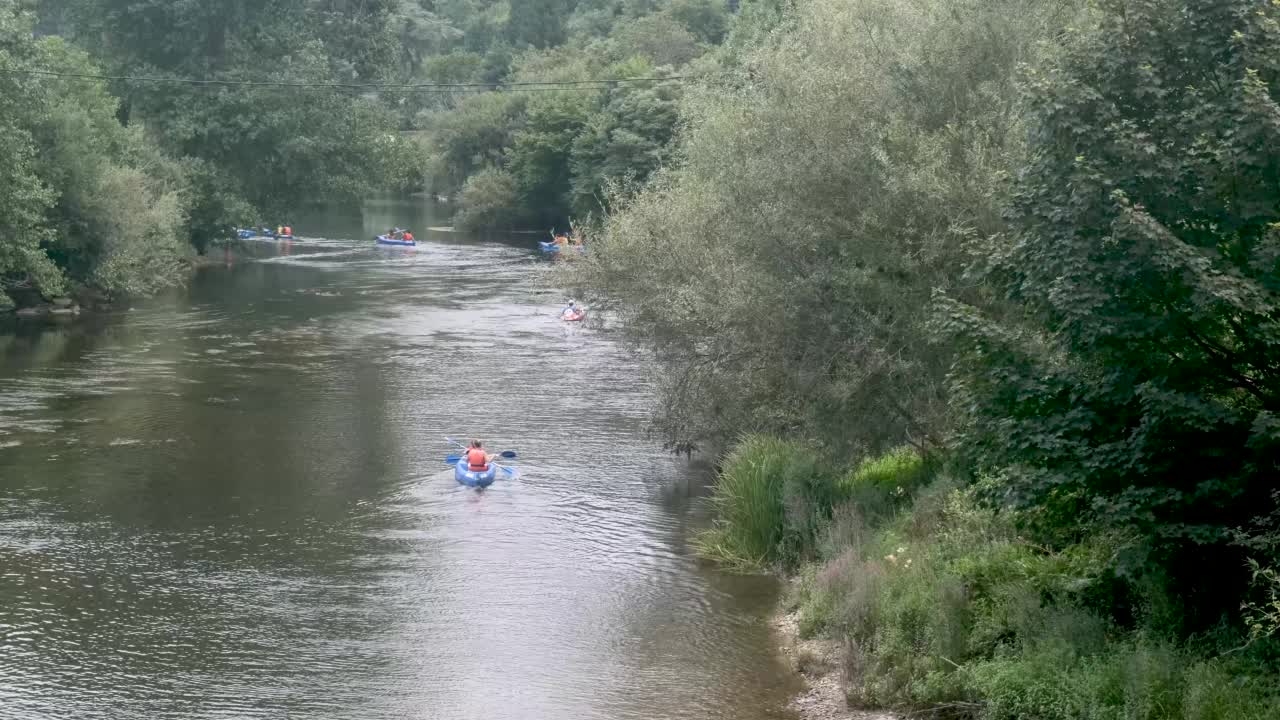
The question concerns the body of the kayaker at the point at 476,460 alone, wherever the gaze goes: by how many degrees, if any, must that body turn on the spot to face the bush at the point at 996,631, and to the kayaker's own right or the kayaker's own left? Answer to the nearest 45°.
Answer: approximately 135° to the kayaker's own right

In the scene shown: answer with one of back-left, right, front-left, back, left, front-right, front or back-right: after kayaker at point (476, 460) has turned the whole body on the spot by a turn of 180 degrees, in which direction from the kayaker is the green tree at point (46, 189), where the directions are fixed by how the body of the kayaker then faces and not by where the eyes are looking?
back-right

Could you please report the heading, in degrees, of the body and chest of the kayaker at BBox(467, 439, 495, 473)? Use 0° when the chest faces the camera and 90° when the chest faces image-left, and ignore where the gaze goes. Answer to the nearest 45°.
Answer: approximately 180°

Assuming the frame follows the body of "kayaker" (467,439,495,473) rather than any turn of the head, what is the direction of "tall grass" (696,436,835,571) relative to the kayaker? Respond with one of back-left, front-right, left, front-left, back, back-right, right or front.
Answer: back-right

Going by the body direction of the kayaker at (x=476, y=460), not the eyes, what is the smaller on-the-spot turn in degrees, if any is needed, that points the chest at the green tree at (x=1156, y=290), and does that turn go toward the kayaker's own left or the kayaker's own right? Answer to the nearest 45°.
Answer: approximately 135° to the kayaker's own right
